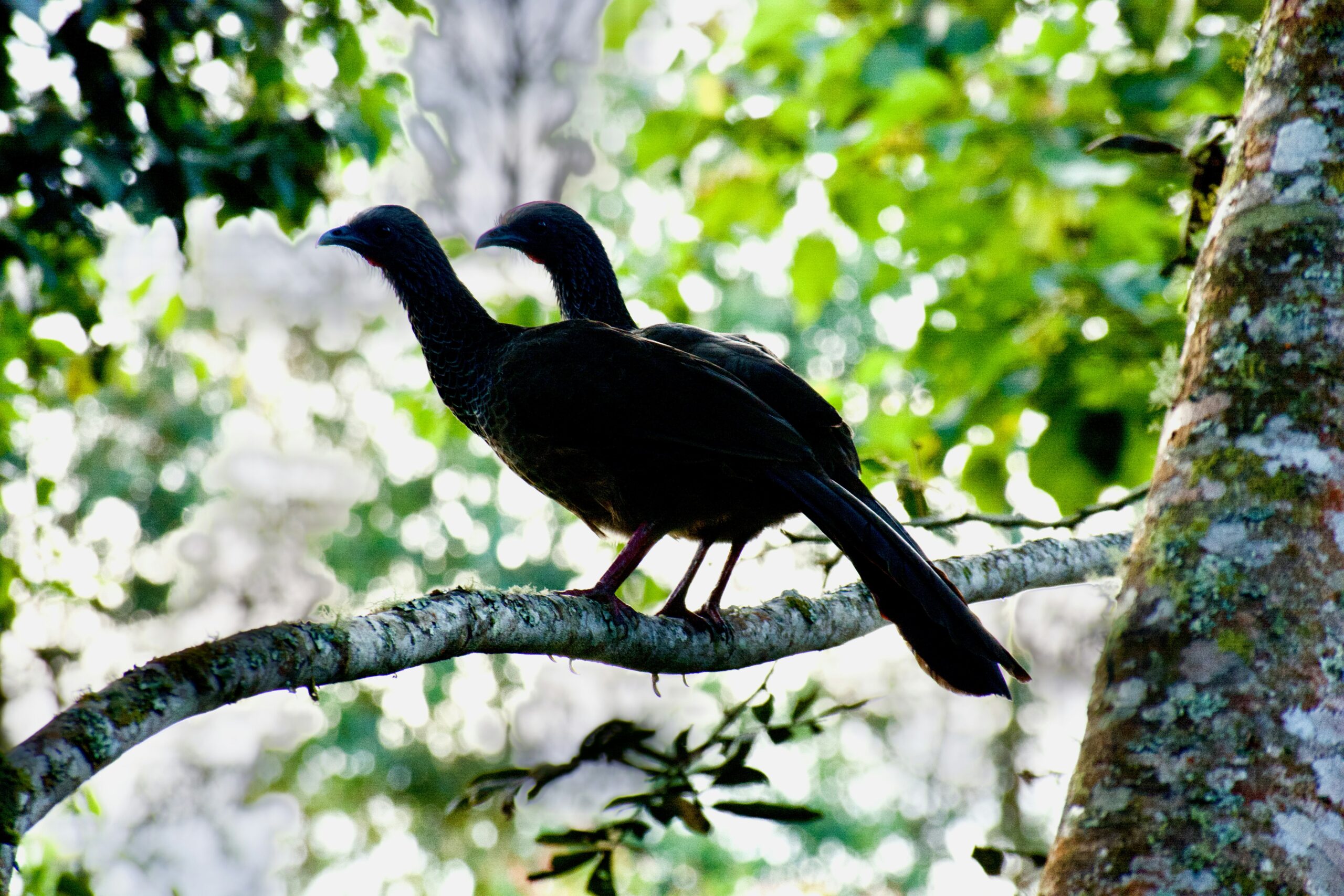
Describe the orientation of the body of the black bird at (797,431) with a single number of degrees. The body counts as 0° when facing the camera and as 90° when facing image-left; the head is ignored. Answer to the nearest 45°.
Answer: approximately 90°

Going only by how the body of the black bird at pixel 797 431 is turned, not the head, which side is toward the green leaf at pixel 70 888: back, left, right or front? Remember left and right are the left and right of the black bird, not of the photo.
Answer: front
